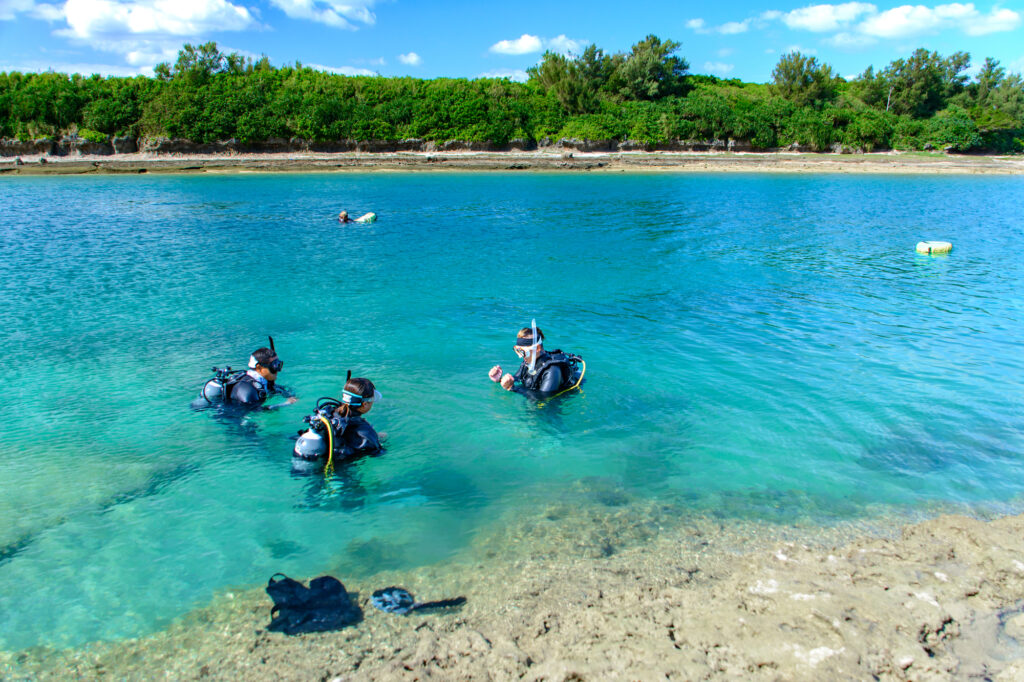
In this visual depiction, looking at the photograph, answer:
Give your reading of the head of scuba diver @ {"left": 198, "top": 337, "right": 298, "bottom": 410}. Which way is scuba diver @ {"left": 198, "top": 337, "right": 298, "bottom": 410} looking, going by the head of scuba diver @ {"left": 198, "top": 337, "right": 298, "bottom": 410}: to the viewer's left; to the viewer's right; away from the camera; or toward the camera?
to the viewer's right

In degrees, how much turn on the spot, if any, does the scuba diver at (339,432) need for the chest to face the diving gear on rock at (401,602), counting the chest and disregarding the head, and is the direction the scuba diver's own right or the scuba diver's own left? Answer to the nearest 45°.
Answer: approximately 135° to the scuba diver's own right

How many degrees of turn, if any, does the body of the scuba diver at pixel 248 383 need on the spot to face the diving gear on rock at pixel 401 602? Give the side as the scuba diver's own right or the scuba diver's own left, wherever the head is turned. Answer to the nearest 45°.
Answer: approximately 90° to the scuba diver's own right

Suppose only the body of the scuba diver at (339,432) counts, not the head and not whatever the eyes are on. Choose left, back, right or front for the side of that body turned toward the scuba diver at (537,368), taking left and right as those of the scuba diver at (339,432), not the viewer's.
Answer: front

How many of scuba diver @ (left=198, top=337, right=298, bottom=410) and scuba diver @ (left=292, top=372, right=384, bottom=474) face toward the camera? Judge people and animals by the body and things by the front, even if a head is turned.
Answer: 0

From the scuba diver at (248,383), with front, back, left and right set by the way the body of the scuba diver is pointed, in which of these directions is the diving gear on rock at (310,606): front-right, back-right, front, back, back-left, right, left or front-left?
right

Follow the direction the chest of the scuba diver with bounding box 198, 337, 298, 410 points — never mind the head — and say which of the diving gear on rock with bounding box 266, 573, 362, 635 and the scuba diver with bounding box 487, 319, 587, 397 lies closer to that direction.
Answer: the scuba diver

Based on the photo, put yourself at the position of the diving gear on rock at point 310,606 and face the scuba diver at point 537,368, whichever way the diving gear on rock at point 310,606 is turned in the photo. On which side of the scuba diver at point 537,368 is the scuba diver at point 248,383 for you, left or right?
left

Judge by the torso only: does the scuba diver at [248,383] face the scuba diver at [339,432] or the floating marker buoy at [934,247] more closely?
the floating marker buoy

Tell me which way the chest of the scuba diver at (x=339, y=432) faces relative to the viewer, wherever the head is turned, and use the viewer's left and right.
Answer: facing away from the viewer and to the right of the viewer

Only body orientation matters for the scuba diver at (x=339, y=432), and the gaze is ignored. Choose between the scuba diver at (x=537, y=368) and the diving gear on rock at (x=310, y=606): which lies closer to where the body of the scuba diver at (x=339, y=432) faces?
the scuba diver

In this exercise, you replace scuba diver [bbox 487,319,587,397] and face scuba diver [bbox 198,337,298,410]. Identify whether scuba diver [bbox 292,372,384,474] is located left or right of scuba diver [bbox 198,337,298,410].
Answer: left

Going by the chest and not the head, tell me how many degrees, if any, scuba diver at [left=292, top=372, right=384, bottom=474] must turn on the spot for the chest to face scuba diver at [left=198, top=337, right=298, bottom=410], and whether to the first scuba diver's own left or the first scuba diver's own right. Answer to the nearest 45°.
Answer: approximately 90° to the first scuba diver's own left

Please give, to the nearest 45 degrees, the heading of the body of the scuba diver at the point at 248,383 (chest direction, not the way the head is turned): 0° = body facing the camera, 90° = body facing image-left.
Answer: approximately 270°

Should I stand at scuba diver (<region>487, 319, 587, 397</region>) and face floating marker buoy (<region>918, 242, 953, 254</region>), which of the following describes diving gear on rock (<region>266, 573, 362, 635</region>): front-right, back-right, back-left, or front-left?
back-right
